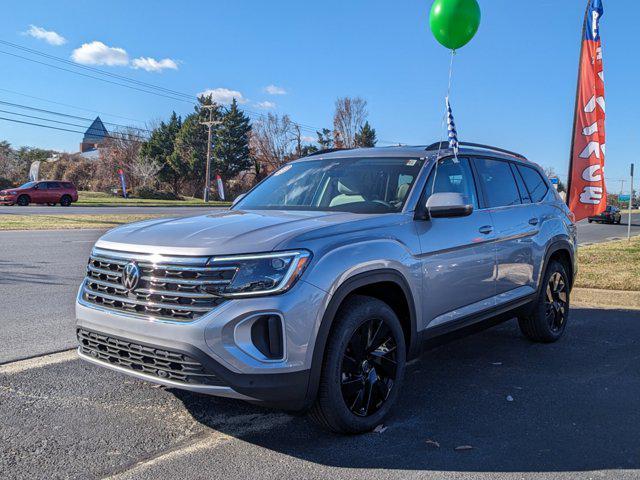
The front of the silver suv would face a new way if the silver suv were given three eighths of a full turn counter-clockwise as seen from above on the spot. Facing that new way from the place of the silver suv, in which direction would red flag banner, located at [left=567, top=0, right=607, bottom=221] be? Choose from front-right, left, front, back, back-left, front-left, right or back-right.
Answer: front-left

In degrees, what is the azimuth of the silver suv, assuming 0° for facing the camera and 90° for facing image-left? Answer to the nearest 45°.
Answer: approximately 45°

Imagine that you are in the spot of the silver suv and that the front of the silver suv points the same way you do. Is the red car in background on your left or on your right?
on your right
